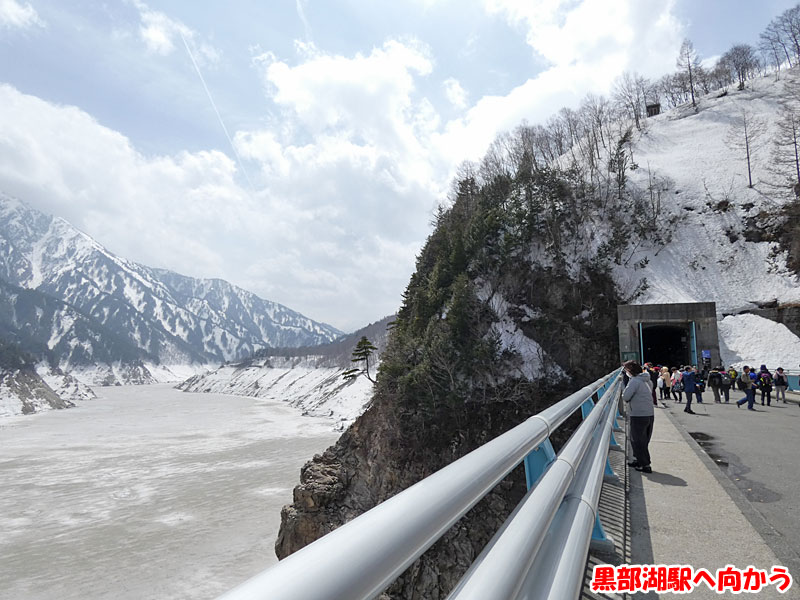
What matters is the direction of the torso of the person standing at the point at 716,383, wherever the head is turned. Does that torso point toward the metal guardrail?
no

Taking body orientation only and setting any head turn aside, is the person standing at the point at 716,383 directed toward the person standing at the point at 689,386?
no
